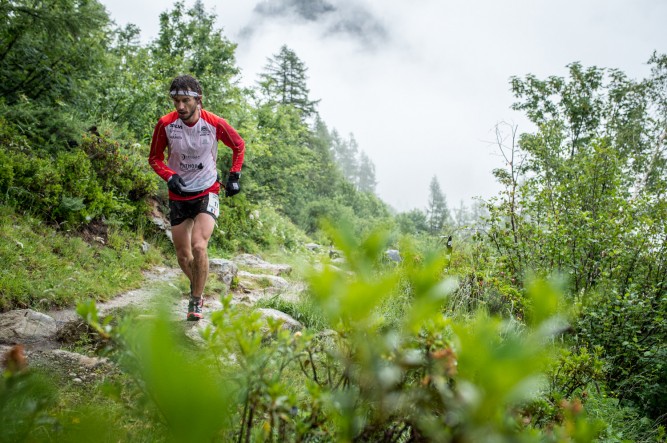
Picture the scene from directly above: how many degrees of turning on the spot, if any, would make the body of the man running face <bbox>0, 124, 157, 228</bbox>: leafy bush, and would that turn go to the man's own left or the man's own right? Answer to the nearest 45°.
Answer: approximately 135° to the man's own right

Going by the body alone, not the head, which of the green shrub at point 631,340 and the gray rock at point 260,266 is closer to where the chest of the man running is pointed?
the green shrub

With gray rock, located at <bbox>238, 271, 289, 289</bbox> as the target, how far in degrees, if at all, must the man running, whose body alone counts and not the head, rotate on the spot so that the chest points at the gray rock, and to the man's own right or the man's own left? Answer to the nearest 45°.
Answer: approximately 135° to the man's own left

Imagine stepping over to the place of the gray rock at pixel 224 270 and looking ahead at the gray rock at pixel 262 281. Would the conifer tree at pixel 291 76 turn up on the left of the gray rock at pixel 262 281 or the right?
left

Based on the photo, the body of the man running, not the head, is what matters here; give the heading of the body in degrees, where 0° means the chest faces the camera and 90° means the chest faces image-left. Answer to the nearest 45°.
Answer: approximately 0°

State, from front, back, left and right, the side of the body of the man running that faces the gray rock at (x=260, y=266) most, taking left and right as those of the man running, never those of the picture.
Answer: back

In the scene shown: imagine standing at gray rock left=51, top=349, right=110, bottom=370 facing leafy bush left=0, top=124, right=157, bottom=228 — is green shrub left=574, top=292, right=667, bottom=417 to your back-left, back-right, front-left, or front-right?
back-right

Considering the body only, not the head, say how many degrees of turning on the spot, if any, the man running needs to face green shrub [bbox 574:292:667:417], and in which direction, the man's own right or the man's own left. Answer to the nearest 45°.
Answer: approximately 90° to the man's own left

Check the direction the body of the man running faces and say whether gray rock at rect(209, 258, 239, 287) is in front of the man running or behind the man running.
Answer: behind

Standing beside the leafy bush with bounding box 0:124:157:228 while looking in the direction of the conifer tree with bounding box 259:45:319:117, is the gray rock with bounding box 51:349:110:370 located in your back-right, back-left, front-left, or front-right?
back-right
